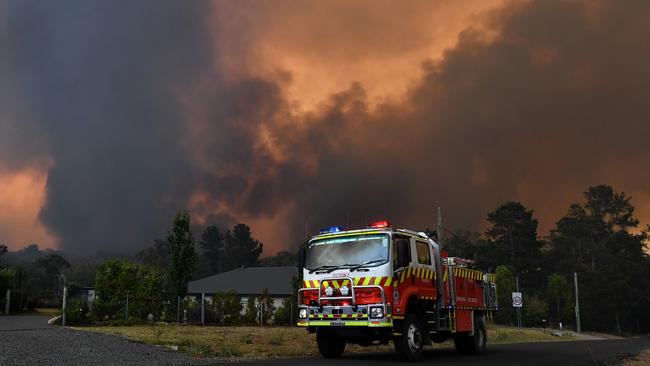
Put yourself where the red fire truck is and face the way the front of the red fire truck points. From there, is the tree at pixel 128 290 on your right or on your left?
on your right

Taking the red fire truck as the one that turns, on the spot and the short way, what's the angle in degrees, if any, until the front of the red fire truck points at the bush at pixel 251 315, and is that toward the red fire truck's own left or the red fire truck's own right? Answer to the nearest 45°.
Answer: approximately 135° to the red fire truck's own right

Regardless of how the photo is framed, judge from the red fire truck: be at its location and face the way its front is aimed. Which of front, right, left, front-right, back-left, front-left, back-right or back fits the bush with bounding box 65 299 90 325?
right

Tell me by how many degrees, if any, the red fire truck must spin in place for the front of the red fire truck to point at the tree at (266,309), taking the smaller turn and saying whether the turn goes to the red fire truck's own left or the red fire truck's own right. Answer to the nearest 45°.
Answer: approximately 135° to the red fire truck's own right

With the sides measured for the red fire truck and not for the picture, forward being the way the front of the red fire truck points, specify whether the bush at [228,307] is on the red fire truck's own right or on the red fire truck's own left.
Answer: on the red fire truck's own right

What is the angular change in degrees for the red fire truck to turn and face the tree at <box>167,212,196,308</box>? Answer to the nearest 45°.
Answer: approximately 90° to its right

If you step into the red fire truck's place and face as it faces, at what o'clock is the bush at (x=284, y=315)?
The bush is roughly at 4 o'clock from the red fire truck.

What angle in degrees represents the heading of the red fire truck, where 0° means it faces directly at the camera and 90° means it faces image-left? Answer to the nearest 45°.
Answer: approximately 45°
